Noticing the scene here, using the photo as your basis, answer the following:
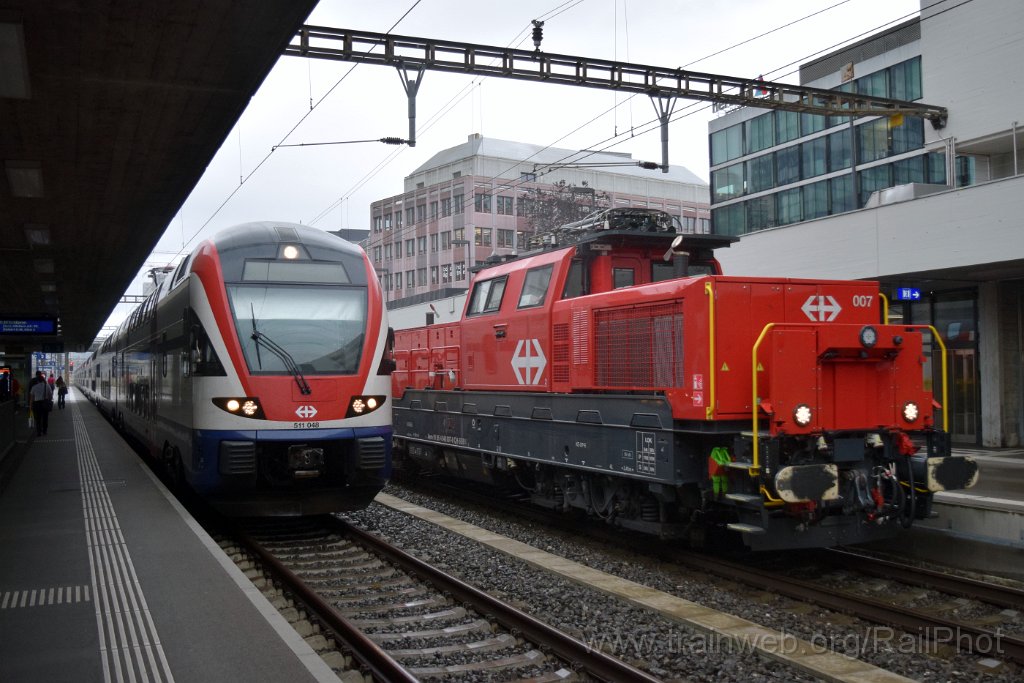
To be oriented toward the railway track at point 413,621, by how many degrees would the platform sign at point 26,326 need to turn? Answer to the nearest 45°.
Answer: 0° — it already faces it

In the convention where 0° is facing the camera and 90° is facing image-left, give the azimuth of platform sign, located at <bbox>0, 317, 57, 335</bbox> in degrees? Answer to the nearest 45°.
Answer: approximately 0°

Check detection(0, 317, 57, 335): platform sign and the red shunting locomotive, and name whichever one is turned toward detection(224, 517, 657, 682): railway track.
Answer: the platform sign

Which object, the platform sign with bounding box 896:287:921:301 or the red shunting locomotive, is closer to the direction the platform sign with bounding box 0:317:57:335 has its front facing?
the red shunting locomotive

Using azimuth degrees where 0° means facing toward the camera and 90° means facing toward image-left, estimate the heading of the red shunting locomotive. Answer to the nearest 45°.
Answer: approximately 315°

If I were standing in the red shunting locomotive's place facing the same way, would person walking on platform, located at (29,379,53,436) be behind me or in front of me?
behind

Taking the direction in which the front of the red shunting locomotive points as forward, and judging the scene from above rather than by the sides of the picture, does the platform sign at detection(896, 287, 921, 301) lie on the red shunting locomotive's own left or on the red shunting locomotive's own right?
on the red shunting locomotive's own left
